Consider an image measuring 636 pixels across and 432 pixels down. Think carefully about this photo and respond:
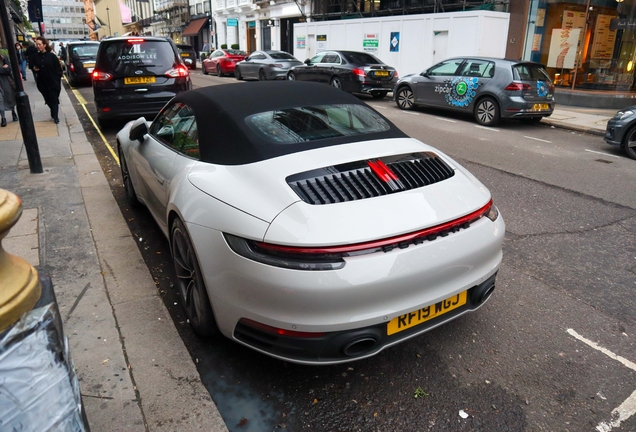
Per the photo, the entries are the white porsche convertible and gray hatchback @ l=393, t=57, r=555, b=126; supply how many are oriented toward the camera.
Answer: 0

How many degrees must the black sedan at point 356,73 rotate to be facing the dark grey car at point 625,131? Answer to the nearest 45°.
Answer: approximately 180°

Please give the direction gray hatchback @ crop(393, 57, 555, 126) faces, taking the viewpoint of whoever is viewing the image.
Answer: facing away from the viewer and to the left of the viewer

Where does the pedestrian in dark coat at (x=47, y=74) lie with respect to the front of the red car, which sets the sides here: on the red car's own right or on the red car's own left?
on the red car's own left

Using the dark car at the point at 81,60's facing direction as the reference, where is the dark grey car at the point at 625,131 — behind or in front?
behind

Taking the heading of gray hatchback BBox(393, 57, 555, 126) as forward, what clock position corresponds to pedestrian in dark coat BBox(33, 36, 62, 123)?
The pedestrian in dark coat is roughly at 10 o'clock from the gray hatchback.

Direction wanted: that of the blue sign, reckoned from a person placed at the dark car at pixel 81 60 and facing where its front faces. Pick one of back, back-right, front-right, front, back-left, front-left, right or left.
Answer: right

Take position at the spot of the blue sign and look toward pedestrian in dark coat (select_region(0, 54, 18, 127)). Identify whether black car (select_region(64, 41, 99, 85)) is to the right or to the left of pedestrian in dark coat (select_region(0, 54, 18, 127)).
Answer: right

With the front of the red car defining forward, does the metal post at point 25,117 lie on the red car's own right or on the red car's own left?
on the red car's own left

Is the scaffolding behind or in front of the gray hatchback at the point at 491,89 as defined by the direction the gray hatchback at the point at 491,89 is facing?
in front

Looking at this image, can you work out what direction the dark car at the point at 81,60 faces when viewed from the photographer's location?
facing away from the viewer

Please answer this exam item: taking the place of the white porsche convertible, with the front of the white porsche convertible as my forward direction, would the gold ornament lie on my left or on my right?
on my left
